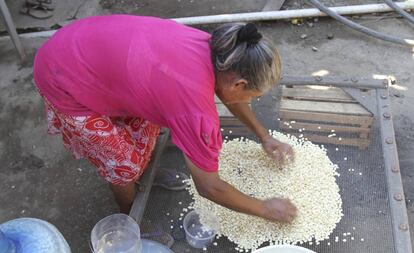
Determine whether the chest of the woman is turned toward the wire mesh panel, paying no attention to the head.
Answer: yes

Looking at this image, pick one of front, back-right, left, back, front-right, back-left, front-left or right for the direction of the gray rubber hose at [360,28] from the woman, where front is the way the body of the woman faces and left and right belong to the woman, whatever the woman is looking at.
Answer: front-left

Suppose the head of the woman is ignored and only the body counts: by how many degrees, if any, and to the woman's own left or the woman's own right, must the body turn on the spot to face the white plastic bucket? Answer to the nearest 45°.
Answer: approximately 45° to the woman's own right

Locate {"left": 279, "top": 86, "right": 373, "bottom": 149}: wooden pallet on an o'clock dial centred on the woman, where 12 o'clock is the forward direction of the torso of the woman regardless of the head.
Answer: The wooden pallet is roughly at 11 o'clock from the woman.

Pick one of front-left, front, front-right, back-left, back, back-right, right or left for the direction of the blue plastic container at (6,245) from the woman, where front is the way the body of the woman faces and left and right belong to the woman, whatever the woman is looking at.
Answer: back-right

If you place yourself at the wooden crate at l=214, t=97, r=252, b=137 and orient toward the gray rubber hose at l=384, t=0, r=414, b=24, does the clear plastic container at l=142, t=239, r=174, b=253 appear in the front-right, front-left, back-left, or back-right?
back-right

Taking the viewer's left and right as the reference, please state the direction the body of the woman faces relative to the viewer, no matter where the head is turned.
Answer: facing to the right of the viewer

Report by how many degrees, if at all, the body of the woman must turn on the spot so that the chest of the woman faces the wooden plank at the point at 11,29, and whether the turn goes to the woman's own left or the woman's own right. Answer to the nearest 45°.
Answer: approximately 135° to the woman's own left
